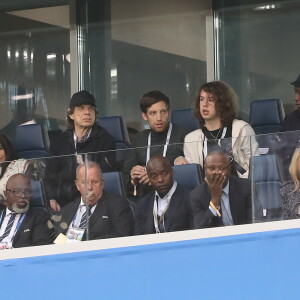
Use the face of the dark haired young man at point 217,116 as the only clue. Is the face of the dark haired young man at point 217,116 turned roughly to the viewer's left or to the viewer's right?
to the viewer's left

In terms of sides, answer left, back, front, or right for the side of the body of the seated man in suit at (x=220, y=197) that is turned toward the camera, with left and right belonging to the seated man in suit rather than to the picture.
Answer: front

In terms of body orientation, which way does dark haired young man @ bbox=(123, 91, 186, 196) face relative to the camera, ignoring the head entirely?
toward the camera

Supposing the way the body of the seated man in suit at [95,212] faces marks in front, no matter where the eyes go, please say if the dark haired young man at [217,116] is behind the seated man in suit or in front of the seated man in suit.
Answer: behind

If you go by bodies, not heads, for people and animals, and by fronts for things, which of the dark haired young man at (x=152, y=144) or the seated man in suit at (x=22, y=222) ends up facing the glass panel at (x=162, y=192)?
the dark haired young man

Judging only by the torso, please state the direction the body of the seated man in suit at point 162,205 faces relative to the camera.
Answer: toward the camera

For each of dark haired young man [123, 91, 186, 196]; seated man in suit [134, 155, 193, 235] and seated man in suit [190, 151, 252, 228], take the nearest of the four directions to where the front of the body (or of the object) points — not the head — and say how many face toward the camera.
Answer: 3

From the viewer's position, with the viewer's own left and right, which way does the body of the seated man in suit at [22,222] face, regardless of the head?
facing the viewer and to the left of the viewer
